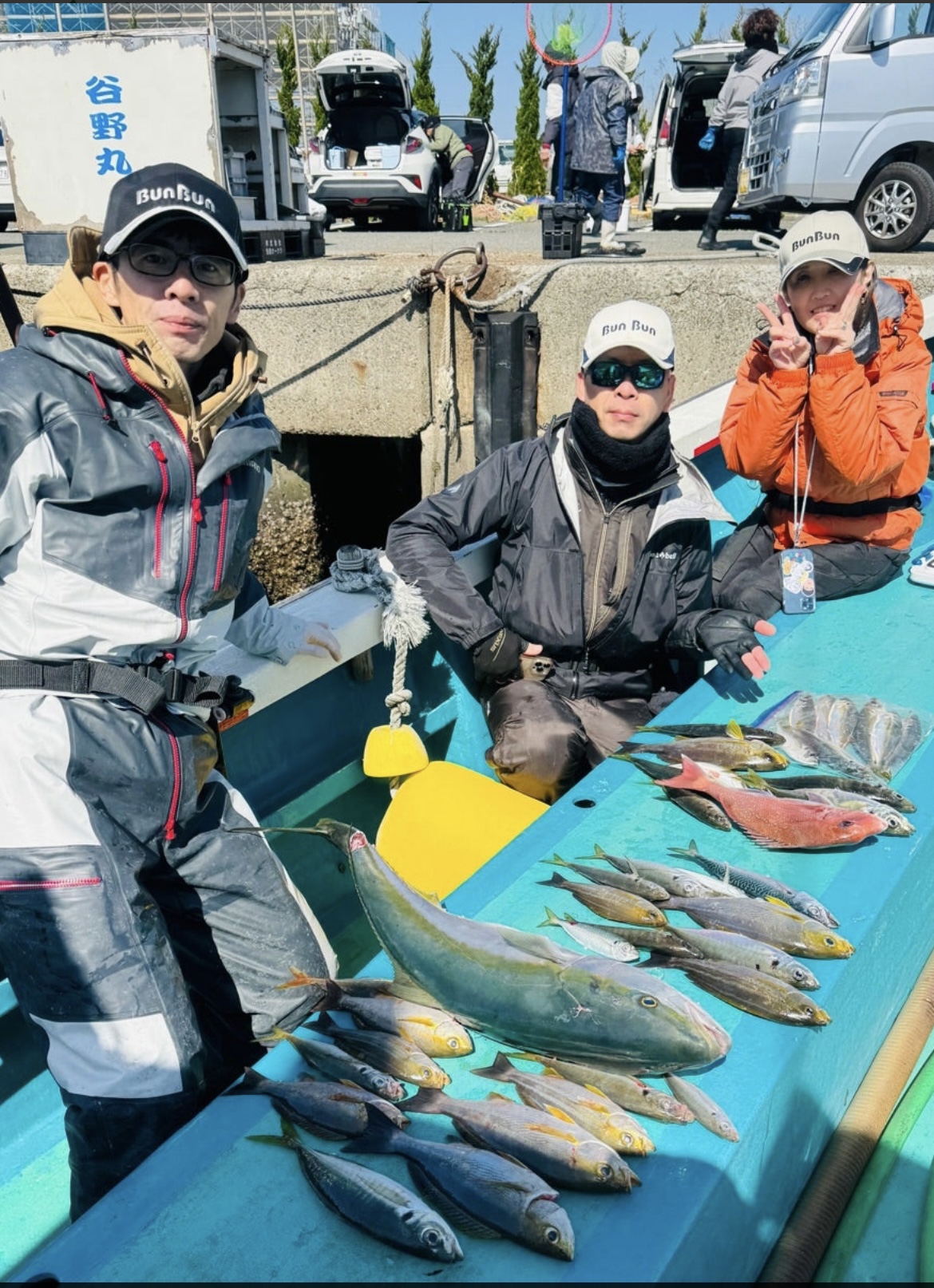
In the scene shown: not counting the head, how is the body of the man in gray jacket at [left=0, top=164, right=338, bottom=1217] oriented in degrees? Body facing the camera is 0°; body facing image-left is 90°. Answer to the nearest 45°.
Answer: approximately 315°

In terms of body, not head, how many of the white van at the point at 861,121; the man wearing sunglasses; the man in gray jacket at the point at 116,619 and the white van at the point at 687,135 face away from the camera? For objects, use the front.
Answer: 1

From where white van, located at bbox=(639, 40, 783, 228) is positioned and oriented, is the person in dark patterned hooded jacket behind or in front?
behind

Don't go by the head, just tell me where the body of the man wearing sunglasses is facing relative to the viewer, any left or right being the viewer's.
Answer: facing the viewer

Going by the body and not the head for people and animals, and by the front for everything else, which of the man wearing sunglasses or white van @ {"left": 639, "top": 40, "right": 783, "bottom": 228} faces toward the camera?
the man wearing sunglasses

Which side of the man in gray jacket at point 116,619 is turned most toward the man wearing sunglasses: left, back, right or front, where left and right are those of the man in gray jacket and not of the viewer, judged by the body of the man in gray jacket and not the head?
left

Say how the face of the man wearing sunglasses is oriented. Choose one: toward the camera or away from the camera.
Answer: toward the camera

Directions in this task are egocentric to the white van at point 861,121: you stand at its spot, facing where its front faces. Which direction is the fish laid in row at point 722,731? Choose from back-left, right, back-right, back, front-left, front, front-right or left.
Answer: front-left

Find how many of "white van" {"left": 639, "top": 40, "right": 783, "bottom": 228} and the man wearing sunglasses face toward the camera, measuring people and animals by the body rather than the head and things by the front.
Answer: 1

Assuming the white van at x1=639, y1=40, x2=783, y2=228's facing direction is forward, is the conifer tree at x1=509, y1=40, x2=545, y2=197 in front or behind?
in front

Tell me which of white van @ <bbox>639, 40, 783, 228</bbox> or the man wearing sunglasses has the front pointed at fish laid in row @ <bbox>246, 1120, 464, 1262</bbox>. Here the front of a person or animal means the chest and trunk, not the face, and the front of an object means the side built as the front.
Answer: the man wearing sunglasses

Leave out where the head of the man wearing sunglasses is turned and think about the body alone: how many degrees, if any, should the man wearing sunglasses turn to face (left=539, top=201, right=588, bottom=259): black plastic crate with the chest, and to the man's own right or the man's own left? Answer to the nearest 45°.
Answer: approximately 180°

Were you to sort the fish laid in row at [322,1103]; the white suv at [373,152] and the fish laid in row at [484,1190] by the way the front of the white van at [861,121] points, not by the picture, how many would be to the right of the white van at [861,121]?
1

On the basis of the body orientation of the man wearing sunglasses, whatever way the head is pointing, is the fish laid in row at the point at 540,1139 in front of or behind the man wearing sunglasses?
in front

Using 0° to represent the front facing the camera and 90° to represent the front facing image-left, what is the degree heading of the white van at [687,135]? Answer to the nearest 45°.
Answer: approximately 180°

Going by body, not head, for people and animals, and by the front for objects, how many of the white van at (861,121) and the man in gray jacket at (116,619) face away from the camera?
0
